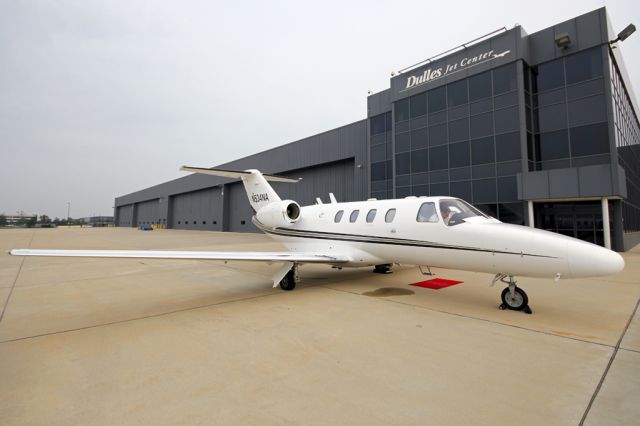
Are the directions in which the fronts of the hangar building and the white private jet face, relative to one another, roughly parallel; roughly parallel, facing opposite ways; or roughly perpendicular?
roughly perpendicular

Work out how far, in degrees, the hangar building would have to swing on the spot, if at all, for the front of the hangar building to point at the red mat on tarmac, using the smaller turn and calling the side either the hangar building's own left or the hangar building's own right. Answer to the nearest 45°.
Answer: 0° — it already faces it

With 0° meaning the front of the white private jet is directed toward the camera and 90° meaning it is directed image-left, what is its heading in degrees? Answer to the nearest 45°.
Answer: approximately 315°

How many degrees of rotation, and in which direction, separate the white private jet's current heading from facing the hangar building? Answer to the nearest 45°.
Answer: approximately 90° to its left

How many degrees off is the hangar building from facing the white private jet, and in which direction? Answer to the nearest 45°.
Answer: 0° — it already faces it

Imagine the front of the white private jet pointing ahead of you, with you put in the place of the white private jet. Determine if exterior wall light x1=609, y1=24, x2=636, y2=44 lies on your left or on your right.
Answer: on your left
